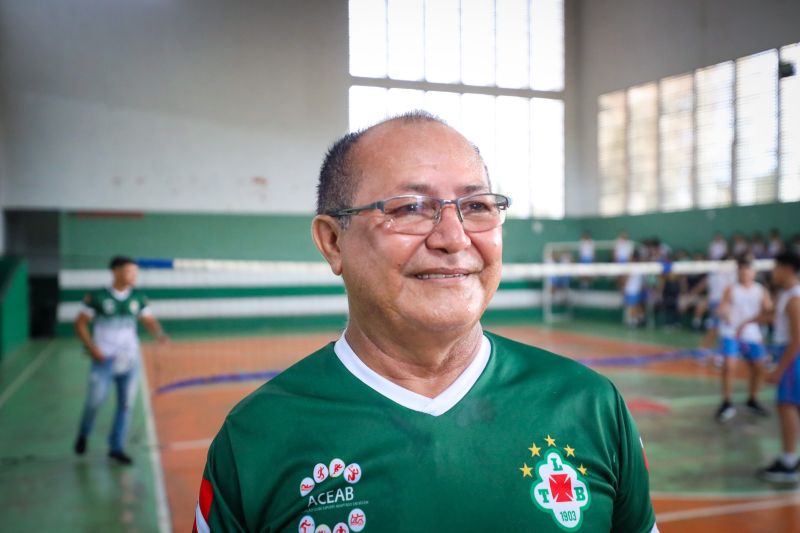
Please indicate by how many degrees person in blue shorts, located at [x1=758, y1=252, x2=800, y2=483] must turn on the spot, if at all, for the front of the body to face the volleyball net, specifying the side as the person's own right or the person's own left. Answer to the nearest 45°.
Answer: approximately 45° to the person's own right

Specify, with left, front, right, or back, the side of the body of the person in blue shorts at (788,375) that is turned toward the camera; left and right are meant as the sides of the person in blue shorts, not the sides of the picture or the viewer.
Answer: left

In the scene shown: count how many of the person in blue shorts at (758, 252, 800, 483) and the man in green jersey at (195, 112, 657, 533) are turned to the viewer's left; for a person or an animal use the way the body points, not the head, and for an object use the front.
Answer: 1

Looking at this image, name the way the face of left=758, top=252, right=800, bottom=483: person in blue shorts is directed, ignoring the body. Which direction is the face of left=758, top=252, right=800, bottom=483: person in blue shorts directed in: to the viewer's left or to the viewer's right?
to the viewer's left

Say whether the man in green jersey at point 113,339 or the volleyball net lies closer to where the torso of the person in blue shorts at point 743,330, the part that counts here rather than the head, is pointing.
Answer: the man in green jersey

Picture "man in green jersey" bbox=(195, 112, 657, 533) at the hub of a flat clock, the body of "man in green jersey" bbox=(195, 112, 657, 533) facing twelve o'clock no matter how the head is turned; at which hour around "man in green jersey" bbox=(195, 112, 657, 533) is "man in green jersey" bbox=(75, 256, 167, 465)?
"man in green jersey" bbox=(75, 256, 167, 465) is roughly at 5 o'clock from "man in green jersey" bbox=(195, 112, 657, 533).

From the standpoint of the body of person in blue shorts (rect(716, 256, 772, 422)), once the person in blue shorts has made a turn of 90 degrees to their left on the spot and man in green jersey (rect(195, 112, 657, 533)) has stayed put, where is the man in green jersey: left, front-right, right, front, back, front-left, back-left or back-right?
right

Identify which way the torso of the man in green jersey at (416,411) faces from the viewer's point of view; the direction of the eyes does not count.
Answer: toward the camera

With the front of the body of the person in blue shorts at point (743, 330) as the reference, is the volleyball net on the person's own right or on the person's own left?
on the person's own right

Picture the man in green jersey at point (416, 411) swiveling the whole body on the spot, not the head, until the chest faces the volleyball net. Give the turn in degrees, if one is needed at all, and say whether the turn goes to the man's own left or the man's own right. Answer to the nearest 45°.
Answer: approximately 180°

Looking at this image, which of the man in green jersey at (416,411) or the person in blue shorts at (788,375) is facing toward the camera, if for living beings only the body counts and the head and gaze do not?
the man in green jersey
